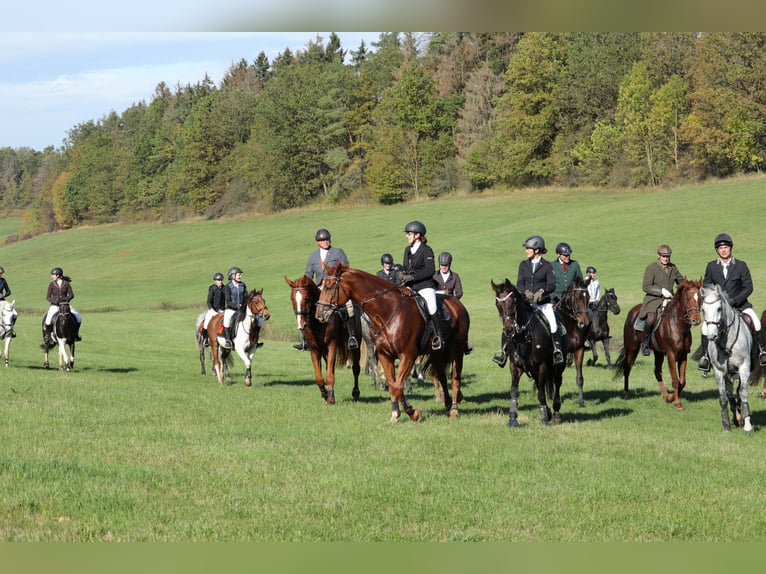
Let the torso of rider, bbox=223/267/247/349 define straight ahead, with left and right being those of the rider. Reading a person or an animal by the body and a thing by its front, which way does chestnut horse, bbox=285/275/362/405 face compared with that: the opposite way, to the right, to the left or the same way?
to the right

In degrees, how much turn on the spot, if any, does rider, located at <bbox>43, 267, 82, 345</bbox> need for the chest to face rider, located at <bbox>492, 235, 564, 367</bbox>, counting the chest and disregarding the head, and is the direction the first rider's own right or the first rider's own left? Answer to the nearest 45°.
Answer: approximately 45° to the first rider's own left

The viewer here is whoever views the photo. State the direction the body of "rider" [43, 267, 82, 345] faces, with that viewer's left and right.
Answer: facing the viewer

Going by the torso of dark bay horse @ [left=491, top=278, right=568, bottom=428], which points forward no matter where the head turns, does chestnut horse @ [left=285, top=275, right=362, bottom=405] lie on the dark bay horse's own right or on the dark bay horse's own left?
on the dark bay horse's own right

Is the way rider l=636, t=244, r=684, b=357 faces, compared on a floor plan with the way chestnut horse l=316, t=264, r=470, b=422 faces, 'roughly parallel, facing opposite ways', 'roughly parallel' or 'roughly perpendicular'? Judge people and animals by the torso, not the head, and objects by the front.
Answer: roughly perpendicular

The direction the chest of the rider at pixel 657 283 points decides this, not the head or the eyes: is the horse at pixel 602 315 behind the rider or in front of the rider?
behind

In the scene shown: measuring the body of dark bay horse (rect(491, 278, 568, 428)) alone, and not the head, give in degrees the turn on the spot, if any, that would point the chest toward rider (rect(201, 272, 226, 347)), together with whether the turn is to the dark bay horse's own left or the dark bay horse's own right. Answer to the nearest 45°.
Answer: approximately 90° to the dark bay horse's own right

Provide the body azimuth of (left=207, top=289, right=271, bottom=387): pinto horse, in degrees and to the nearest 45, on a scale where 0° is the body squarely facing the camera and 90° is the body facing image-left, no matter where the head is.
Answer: approximately 315°

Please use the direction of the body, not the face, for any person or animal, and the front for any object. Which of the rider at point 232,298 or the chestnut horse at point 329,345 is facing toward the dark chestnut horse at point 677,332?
the rider

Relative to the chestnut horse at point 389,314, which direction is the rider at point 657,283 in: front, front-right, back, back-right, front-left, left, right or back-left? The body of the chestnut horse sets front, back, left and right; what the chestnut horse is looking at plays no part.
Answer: back

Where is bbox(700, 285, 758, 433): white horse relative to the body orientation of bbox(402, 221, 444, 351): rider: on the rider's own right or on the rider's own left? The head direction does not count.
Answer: on the rider's own left

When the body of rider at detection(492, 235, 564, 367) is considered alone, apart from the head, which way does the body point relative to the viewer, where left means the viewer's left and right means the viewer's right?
facing the viewer and to the left of the viewer

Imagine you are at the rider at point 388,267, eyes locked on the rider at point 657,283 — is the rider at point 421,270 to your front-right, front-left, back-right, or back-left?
front-right

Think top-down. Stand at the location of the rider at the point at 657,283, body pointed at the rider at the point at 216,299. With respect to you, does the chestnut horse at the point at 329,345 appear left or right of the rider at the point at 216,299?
left

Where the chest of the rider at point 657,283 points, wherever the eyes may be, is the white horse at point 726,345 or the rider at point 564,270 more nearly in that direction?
the white horse

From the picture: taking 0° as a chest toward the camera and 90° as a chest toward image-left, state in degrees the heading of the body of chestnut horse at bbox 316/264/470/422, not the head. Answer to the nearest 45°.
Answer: approximately 45°

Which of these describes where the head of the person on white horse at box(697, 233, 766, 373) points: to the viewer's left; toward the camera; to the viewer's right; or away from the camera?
toward the camera
